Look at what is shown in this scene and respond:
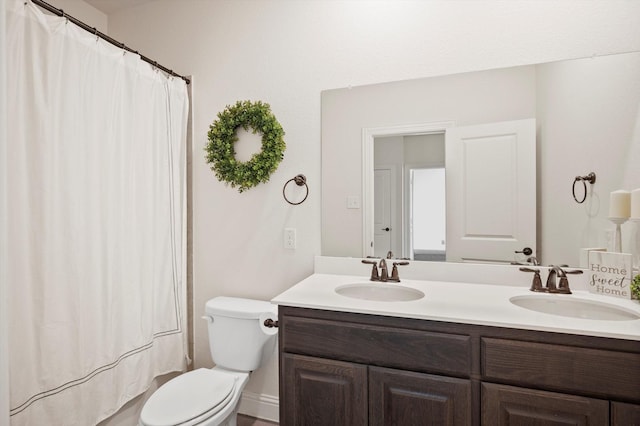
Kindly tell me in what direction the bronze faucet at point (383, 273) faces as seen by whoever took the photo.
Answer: facing the viewer

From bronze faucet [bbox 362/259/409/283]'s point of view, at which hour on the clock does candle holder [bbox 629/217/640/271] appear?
The candle holder is roughly at 9 o'clock from the bronze faucet.

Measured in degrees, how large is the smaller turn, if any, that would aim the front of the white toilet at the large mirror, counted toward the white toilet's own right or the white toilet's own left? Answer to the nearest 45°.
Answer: approximately 90° to the white toilet's own left

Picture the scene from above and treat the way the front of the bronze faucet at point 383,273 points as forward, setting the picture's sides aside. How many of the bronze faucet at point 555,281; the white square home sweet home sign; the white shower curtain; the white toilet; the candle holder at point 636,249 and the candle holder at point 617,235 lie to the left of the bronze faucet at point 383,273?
4

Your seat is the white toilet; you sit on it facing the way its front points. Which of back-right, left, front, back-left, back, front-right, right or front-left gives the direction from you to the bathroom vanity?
left

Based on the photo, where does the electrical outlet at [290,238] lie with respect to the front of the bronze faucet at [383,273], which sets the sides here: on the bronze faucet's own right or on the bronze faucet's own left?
on the bronze faucet's own right

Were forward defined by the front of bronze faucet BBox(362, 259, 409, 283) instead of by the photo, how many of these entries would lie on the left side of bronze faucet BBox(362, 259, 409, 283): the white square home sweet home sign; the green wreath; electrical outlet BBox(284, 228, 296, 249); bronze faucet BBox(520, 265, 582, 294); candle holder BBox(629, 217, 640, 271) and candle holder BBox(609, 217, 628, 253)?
4

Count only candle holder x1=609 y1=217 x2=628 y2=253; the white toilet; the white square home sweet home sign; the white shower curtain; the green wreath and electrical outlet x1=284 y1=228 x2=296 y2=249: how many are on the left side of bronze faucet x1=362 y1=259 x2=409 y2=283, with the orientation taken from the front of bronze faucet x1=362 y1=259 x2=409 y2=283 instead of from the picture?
2

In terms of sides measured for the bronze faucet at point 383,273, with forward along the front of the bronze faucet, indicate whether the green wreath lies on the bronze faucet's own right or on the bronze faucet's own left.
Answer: on the bronze faucet's own right

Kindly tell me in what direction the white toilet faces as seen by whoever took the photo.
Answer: facing the viewer and to the left of the viewer

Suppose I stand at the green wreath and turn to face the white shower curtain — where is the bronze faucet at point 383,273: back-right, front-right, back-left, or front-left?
back-left

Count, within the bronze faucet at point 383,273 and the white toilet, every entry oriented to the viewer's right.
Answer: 0

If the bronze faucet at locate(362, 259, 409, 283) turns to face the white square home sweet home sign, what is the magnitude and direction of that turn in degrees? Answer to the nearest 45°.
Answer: approximately 90° to its left

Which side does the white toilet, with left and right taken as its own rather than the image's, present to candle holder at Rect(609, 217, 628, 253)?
left
